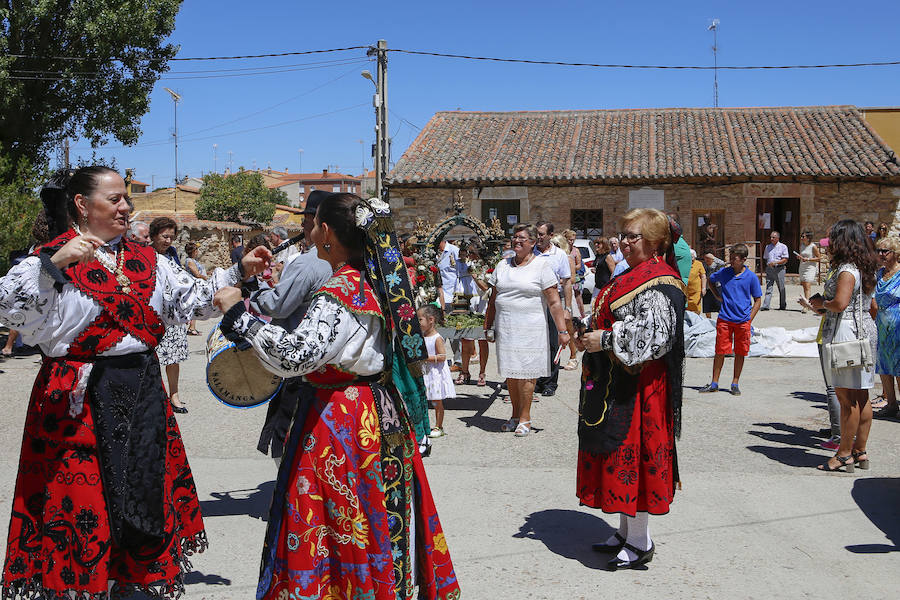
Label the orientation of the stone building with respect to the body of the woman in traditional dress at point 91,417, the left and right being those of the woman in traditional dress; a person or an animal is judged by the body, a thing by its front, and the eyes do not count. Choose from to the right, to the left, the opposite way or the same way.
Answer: to the right

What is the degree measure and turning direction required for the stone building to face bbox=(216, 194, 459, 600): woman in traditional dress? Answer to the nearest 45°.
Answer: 0° — it already faces them

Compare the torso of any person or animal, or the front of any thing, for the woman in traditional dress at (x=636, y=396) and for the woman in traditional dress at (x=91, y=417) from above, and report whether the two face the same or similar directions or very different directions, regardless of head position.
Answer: very different directions

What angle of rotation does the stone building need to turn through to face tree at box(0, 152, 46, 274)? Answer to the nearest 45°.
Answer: approximately 45° to its right

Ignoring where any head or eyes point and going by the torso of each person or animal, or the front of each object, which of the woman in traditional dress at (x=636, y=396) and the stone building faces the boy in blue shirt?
the stone building

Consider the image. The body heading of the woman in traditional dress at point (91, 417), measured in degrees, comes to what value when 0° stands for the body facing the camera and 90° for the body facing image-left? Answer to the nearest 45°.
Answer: approximately 315°

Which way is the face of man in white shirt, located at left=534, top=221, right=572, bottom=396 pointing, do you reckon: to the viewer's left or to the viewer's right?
to the viewer's left
